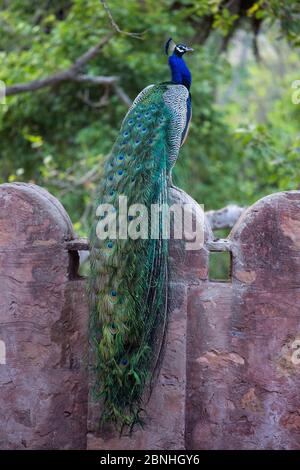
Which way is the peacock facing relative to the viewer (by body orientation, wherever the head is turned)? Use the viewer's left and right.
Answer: facing away from the viewer and to the right of the viewer
